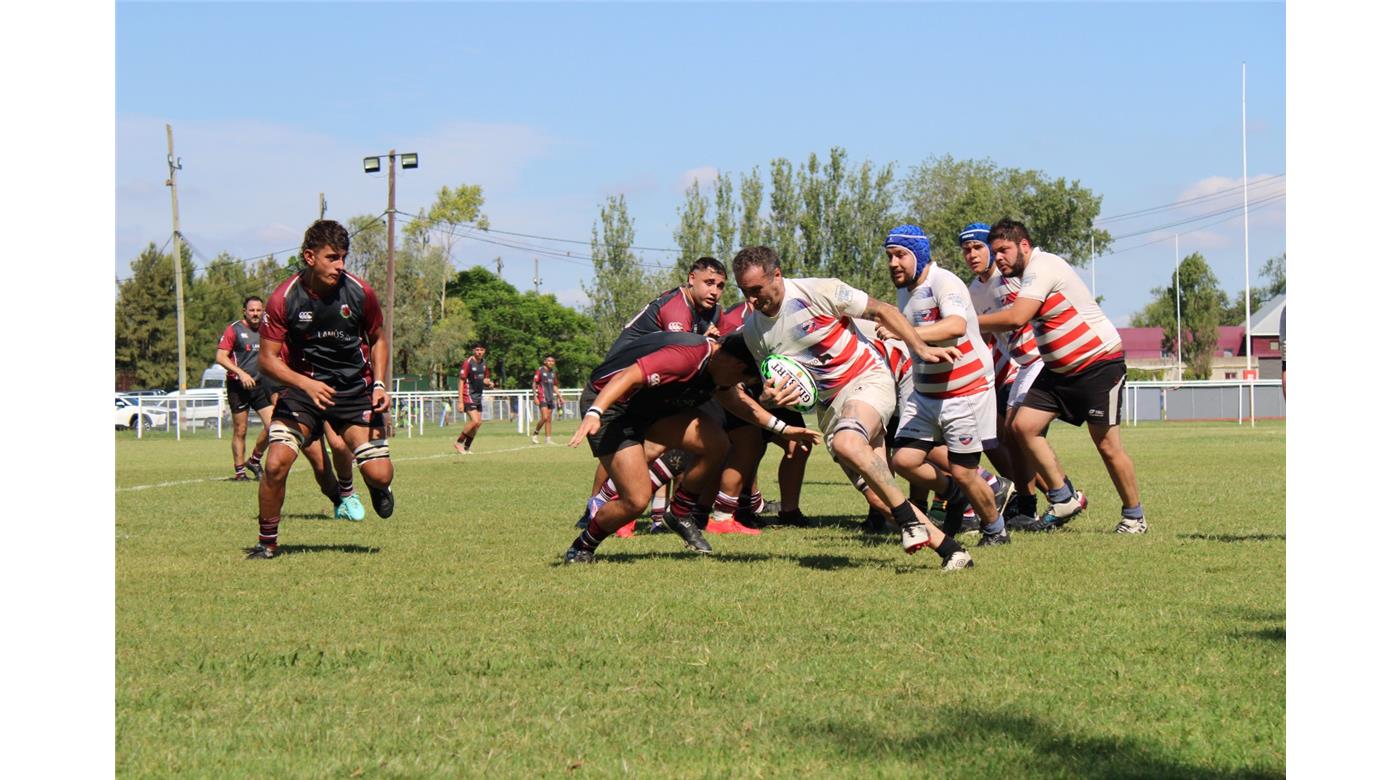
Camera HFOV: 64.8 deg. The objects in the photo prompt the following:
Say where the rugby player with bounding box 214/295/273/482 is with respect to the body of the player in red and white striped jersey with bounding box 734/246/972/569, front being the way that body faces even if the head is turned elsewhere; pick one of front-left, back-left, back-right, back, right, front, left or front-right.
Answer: right

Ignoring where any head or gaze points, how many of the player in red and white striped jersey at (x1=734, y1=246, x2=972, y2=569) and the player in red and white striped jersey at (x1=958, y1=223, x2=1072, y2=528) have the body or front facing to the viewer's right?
0

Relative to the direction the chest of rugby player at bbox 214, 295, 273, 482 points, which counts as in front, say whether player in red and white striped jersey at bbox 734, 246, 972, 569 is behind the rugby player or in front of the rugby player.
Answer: in front

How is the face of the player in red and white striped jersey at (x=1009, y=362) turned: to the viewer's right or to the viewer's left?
to the viewer's left

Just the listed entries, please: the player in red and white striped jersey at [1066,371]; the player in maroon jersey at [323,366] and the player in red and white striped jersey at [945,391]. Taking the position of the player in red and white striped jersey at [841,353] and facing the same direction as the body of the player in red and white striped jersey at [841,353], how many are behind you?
2

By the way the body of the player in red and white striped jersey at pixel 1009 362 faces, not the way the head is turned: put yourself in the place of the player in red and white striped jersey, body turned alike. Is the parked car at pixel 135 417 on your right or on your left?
on your right

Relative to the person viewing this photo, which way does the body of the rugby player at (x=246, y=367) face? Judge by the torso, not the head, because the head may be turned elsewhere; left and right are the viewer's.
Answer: facing the viewer and to the right of the viewer

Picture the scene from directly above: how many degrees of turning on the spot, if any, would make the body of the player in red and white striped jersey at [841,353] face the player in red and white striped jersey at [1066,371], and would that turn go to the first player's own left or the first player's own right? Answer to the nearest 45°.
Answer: approximately 180°

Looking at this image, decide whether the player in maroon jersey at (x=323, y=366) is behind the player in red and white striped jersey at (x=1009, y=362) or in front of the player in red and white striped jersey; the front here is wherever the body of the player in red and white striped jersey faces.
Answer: in front

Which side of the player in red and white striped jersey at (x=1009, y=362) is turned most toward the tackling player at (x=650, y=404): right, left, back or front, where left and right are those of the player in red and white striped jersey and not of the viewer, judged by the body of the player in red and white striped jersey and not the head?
front

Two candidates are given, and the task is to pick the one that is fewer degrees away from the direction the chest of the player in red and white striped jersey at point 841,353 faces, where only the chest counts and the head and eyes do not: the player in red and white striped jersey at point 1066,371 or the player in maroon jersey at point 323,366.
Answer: the player in maroon jersey

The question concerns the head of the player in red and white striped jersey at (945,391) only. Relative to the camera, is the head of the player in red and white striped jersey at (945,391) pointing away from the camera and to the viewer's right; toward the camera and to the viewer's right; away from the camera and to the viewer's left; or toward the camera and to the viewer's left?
toward the camera and to the viewer's left
